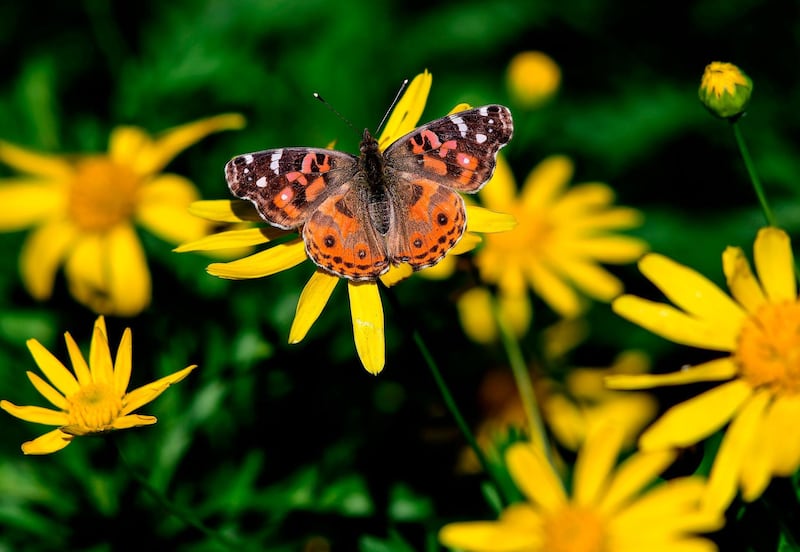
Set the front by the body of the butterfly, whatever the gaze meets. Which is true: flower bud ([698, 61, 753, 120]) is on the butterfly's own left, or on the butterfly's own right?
on the butterfly's own right

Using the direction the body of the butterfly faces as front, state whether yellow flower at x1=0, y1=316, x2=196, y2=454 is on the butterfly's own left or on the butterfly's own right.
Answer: on the butterfly's own left

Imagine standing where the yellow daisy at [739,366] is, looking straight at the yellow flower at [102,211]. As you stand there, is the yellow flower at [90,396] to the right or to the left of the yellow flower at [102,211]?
left

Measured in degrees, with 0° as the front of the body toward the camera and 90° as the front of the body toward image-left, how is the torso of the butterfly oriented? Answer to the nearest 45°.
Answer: approximately 180°

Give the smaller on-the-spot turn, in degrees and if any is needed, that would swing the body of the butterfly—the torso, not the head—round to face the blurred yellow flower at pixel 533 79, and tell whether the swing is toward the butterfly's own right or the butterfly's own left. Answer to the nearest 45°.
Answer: approximately 45° to the butterfly's own right
